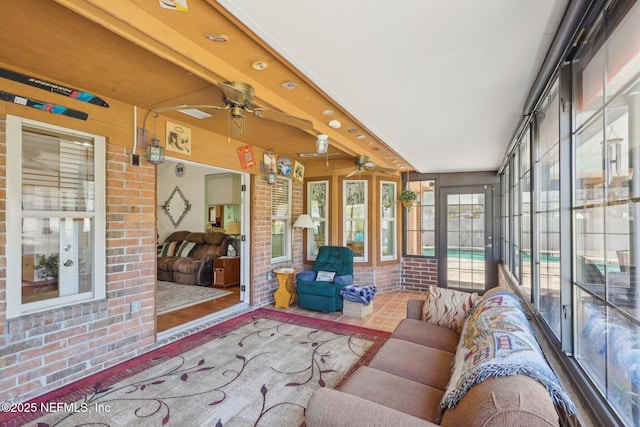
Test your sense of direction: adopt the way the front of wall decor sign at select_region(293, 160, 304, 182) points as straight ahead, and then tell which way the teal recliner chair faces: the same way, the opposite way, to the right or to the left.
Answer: to the right

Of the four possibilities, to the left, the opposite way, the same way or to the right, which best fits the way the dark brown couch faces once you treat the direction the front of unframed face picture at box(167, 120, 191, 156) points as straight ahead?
to the right

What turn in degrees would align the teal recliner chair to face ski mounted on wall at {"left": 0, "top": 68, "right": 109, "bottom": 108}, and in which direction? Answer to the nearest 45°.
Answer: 0° — it already faces it

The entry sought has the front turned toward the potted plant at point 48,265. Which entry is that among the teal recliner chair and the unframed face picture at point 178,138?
the teal recliner chair

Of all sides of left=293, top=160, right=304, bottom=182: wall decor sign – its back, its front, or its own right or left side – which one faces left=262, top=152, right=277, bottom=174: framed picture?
right

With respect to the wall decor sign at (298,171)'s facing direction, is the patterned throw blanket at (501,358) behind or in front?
in front

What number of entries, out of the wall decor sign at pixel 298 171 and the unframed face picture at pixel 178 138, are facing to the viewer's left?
0

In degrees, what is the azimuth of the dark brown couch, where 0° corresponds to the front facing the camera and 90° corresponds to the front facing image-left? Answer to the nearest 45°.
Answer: approximately 45°

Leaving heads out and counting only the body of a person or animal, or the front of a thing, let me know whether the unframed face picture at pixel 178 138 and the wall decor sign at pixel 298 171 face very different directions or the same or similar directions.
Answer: same or similar directions

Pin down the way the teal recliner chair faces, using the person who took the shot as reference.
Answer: facing the viewer and to the left of the viewer

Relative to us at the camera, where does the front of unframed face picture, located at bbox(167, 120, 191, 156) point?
facing the viewer and to the right of the viewer

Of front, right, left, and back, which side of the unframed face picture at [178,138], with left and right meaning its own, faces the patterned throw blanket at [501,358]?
front

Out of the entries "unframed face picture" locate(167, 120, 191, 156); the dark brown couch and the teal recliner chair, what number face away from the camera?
0

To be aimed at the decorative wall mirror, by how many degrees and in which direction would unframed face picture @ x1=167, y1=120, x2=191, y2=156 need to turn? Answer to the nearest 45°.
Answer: approximately 135° to its left
